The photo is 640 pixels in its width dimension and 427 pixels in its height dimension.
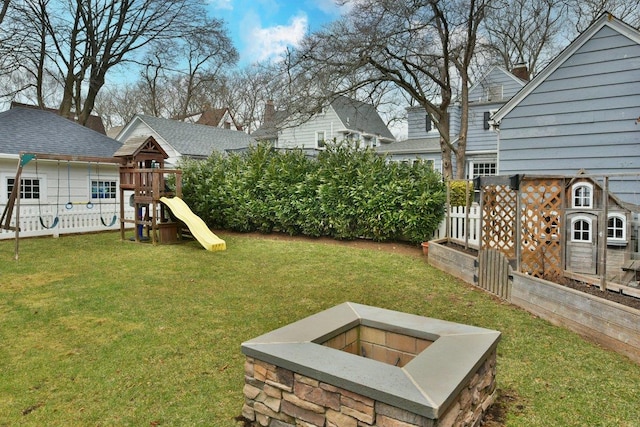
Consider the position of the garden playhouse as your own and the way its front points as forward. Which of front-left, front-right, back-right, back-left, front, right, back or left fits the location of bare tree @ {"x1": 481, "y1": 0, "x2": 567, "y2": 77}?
back

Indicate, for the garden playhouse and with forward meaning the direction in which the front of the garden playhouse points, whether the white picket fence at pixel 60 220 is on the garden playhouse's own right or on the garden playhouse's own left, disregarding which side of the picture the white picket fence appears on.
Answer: on the garden playhouse's own right

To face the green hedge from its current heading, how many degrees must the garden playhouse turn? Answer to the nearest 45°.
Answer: approximately 135° to its right

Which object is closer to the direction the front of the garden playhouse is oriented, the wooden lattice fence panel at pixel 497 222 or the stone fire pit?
the stone fire pit

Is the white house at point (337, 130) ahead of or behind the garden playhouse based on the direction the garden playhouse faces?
behind

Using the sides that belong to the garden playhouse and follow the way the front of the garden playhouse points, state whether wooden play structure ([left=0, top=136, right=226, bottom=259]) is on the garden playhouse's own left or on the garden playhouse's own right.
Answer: on the garden playhouse's own right
